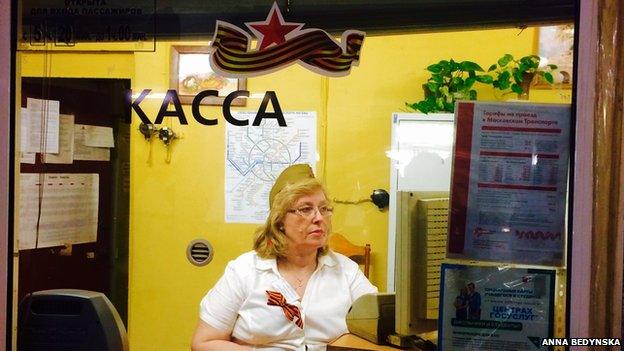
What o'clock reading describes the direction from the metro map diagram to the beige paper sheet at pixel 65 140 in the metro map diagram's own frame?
The beige paper sheet is roughly at 3 o'clock from the metro map diagram.

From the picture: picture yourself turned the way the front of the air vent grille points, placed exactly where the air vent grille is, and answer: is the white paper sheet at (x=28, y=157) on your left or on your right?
on your right

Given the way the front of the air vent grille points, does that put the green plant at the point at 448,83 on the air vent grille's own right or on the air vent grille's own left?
on the air vent grille's own left

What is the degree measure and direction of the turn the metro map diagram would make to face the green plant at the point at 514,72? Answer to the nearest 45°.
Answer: approximately 90° to its left
